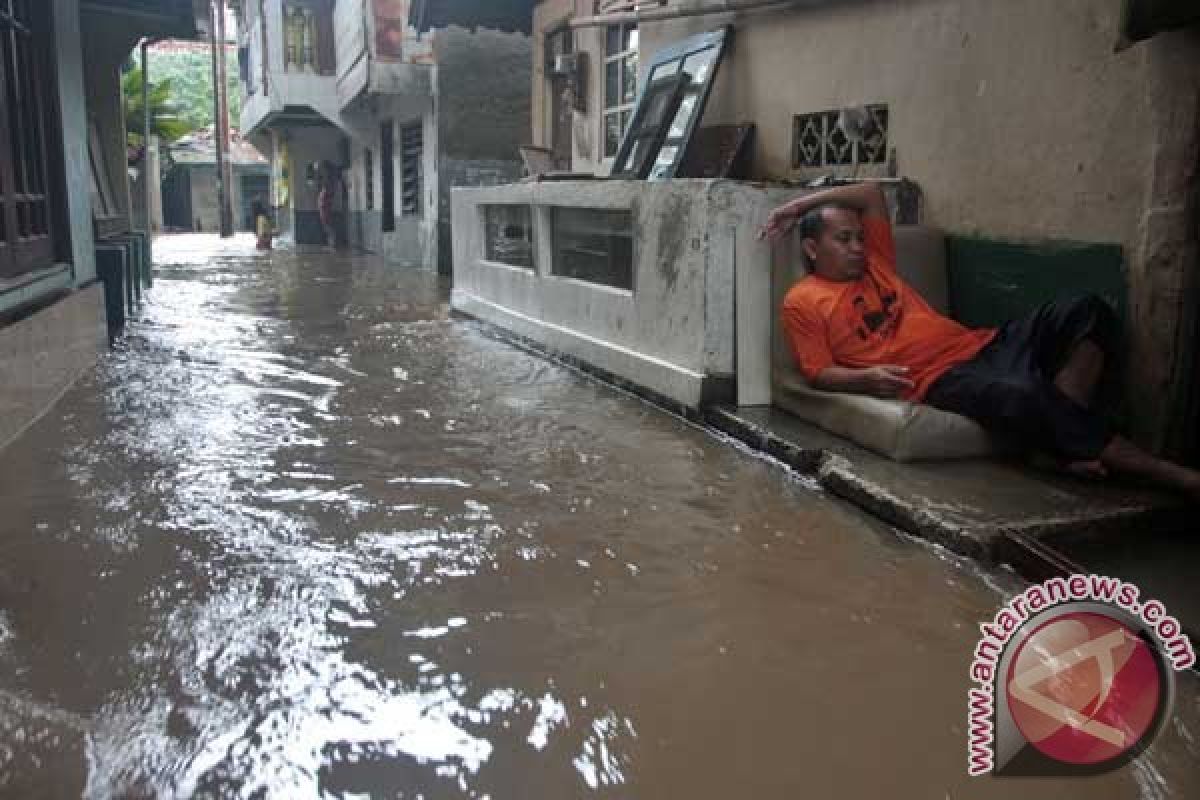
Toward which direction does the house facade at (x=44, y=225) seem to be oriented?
to the viewer's right

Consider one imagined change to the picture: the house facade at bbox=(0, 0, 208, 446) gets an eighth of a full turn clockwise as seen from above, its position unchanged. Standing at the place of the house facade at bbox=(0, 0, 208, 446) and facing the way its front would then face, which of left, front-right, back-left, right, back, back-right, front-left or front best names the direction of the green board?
front

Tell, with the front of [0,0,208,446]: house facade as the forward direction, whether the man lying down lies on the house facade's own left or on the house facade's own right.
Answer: on the house facade's own right

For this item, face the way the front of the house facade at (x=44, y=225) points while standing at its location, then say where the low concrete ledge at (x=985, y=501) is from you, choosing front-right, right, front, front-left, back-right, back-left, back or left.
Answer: front-right

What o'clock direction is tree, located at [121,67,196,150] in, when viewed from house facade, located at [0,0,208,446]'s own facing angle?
The tree is roughly at 9 o'clock from the house facade.

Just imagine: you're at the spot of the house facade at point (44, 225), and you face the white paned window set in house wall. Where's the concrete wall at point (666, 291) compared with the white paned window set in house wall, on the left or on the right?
right

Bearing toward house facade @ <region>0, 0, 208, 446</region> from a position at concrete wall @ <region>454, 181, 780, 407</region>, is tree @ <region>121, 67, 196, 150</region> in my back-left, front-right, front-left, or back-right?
front-right

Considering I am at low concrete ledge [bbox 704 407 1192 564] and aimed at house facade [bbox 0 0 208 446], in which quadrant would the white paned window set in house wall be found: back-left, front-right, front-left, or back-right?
front-right
